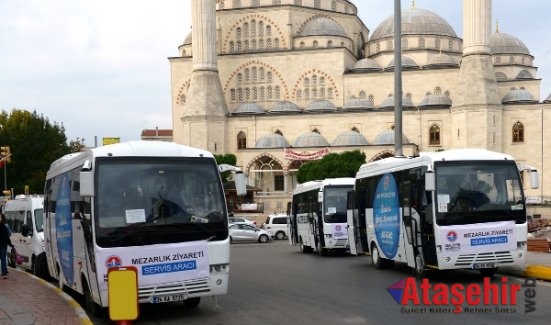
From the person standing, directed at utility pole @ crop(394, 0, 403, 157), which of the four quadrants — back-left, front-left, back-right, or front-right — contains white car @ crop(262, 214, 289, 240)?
front-left

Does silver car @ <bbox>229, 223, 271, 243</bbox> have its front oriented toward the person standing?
no

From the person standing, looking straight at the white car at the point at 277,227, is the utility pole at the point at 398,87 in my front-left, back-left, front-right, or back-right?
front-right

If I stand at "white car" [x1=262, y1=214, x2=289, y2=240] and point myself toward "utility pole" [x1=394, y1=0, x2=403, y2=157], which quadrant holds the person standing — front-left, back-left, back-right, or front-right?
front-right
